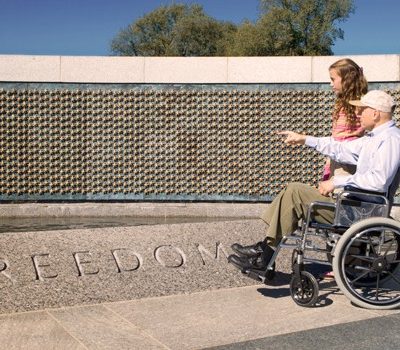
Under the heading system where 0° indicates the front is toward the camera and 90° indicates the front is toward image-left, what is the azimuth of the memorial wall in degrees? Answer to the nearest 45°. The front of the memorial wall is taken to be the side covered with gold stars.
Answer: approximately 0°

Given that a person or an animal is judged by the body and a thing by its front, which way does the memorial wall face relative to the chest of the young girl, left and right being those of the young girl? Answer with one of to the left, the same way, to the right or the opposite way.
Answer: to the left

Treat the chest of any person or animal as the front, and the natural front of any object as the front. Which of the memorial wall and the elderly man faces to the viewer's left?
the elderly man

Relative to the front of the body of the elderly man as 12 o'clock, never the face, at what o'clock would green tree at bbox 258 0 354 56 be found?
The green tree is roughly at 3 o'clock from the elderly man.

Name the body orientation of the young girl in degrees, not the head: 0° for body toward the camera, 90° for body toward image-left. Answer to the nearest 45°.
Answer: approximately 90°

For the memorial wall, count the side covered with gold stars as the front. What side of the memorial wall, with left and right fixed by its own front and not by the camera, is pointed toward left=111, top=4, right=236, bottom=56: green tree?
back

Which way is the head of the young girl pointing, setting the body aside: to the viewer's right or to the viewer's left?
to the viewer's left

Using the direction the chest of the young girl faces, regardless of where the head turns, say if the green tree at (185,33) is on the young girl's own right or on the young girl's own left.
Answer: on the young girl's own right

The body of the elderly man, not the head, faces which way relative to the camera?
to the viewer's left
